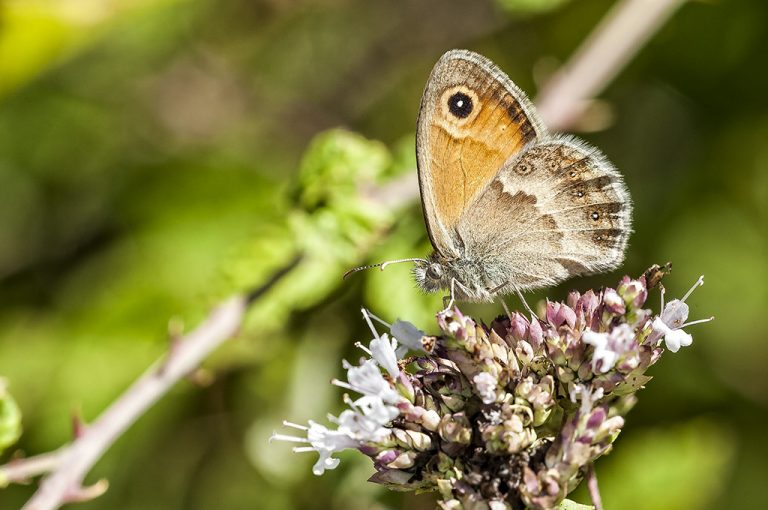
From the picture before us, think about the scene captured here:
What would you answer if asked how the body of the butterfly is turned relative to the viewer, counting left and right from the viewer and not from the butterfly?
facing to the left of the viewer

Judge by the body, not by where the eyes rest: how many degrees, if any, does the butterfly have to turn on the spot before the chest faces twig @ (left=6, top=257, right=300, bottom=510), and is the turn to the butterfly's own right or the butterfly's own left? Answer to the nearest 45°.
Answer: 0° — it already faces it

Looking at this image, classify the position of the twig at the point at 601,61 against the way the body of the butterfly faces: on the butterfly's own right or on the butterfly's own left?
on the butterfly's own right
